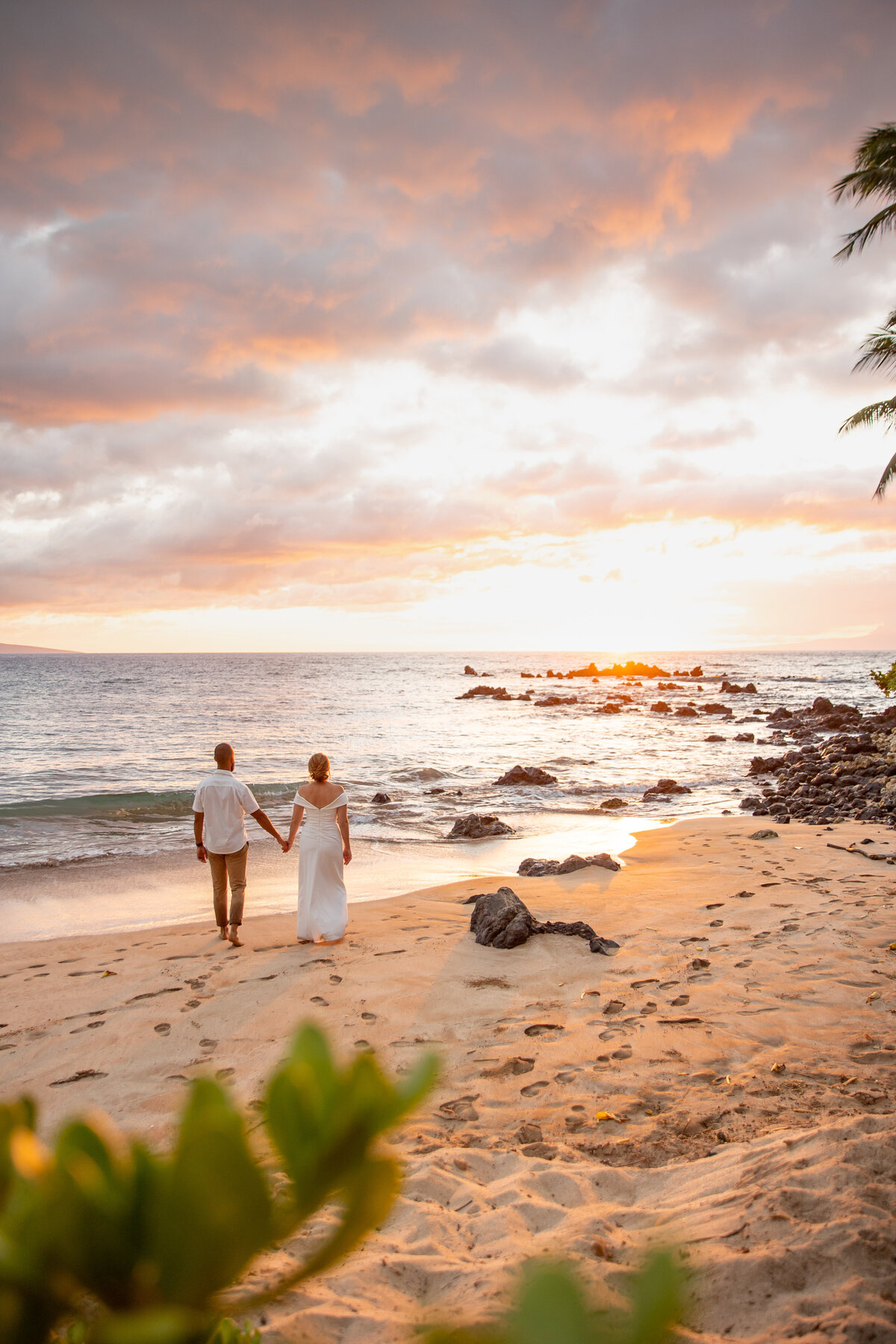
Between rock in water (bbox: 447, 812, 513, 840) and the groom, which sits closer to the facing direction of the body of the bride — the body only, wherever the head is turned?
the rock in water

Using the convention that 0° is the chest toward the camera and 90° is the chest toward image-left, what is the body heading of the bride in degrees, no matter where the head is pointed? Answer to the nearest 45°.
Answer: approximately 180°

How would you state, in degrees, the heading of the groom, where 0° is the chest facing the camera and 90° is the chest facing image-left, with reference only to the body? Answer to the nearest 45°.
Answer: approximately 180°

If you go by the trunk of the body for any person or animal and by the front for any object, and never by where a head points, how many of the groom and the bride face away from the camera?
2

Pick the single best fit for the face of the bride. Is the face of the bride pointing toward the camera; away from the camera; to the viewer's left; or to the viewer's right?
away from the camera

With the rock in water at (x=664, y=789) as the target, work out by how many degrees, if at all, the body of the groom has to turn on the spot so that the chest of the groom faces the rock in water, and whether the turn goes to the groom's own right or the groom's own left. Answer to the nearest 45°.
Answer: approximately 45° to the groom's own right

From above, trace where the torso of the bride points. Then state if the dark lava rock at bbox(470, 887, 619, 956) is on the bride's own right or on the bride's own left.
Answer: on the bride's own right

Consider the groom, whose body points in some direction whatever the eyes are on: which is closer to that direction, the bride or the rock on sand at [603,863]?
the rock on sand

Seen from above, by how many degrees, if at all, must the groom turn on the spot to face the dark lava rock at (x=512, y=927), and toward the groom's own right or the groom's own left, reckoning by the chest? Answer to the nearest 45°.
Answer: approximately 135° to the groom's own right
